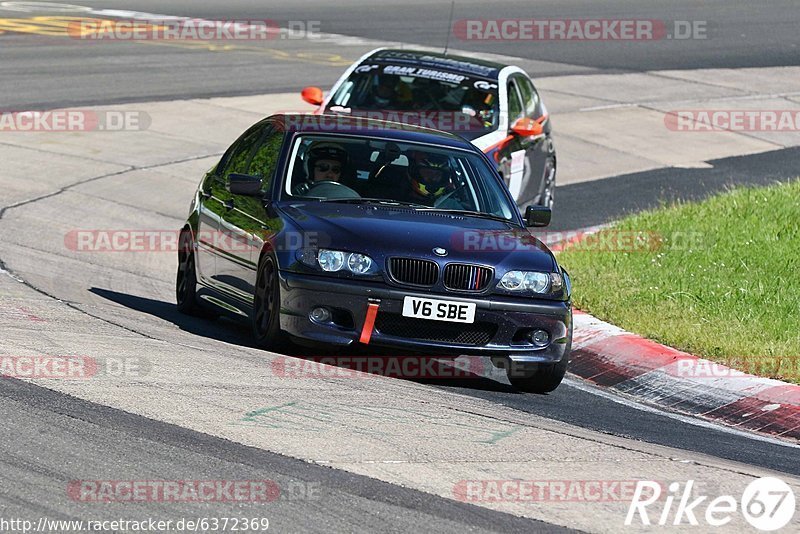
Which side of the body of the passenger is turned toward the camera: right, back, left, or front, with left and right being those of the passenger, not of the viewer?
front

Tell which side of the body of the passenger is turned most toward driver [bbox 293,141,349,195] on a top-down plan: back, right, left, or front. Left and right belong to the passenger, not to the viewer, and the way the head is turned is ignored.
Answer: right

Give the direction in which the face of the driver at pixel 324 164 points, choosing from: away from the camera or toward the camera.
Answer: toward the camera

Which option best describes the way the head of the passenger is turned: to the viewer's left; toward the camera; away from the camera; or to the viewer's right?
toward the camera
